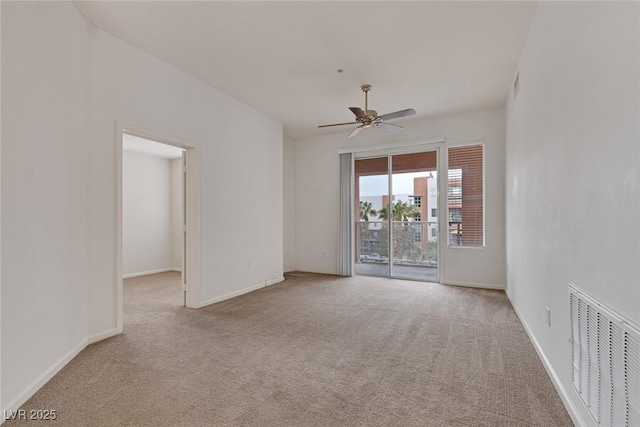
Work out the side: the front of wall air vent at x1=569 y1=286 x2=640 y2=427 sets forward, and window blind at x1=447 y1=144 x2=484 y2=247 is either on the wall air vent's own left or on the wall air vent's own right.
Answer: on the wall air vent's own right

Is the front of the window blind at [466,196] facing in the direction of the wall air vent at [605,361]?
yes

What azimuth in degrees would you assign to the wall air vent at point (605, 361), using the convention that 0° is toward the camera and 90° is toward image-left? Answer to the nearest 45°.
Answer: approximately 45°

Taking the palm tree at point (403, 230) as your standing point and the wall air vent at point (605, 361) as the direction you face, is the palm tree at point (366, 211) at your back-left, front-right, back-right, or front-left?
back-right

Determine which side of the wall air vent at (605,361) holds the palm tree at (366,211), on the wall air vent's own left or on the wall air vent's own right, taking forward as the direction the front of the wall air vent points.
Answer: on the wall air vent's own right

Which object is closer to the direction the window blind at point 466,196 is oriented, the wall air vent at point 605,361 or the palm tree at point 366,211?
the wall air vent

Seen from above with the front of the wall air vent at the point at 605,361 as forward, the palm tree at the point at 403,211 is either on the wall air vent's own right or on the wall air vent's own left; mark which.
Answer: on the wall air vent's own right

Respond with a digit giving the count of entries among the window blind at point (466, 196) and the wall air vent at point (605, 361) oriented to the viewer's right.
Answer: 0

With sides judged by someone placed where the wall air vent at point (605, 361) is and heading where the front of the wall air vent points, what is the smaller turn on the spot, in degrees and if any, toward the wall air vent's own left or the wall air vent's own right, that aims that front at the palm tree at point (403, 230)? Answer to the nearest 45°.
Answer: approximately 90° to the wall air vent's own right
